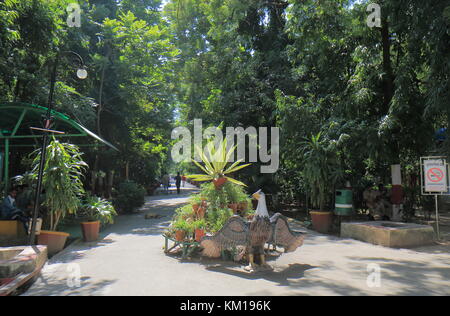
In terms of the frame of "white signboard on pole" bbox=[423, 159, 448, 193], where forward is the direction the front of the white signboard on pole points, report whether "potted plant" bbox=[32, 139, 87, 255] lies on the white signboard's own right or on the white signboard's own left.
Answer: on the white signboard's own right

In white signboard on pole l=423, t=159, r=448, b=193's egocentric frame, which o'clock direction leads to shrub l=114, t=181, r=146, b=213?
The shrub is roughly at 3 o'clock from the white signboard on pole.

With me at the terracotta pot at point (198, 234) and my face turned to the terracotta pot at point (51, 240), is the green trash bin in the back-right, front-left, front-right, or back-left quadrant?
back-right

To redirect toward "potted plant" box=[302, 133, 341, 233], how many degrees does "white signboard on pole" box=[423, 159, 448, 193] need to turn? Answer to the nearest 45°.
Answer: approximately 90° to its right

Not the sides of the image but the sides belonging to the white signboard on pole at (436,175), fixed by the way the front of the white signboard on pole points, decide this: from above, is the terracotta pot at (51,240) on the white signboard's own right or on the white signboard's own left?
on the white signboard's own right

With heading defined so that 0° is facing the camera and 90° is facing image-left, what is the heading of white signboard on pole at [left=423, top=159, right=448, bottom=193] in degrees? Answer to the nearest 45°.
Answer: approximately 0°

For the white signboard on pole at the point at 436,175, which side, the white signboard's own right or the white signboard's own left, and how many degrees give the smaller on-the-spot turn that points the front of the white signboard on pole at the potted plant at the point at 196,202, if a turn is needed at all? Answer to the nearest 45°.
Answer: approximately 45° to the white signboard's own right

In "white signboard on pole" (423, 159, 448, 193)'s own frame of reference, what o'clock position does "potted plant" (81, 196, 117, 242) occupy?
The potted plant is roughly at 2 o'clock from the white signboard on pole.

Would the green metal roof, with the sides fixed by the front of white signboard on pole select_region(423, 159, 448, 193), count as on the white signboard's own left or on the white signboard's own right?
on the white signboard's own right

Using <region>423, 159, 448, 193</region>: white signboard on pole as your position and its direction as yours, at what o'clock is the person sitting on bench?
The person sitting on bench is roughly at 2 o'clock from the white signboard on pole.
